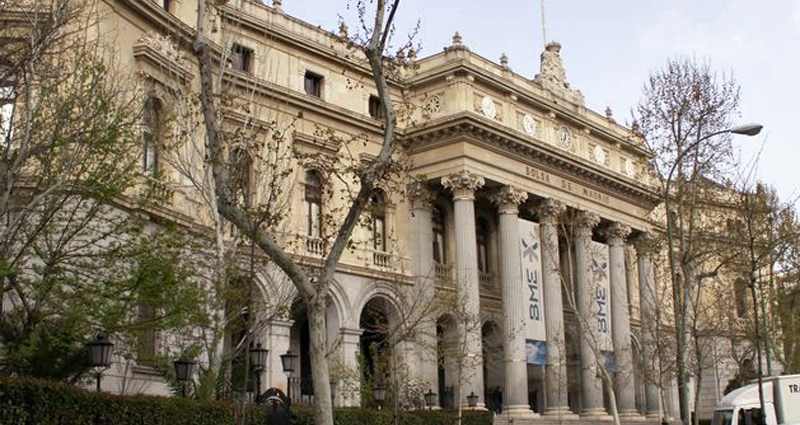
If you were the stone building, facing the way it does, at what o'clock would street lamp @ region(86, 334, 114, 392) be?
The street lamp is roughly at 2 o'clock from the stone building.

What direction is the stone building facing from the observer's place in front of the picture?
facing the viewer and to the right of the viewer

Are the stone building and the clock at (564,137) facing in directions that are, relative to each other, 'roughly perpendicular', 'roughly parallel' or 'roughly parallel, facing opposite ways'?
roughly parallel

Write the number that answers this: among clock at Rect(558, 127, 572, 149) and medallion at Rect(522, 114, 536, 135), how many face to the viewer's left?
0

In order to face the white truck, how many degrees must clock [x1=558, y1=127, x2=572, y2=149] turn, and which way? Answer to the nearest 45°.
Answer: approximately 45° to its right

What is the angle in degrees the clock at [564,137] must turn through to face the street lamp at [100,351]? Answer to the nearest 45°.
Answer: approximately 45° to its right

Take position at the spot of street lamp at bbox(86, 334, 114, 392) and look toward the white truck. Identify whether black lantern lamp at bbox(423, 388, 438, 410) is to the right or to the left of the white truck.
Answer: left

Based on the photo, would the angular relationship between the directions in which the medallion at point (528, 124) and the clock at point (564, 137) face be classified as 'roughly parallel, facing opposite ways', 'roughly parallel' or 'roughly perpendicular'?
roughly parallel
